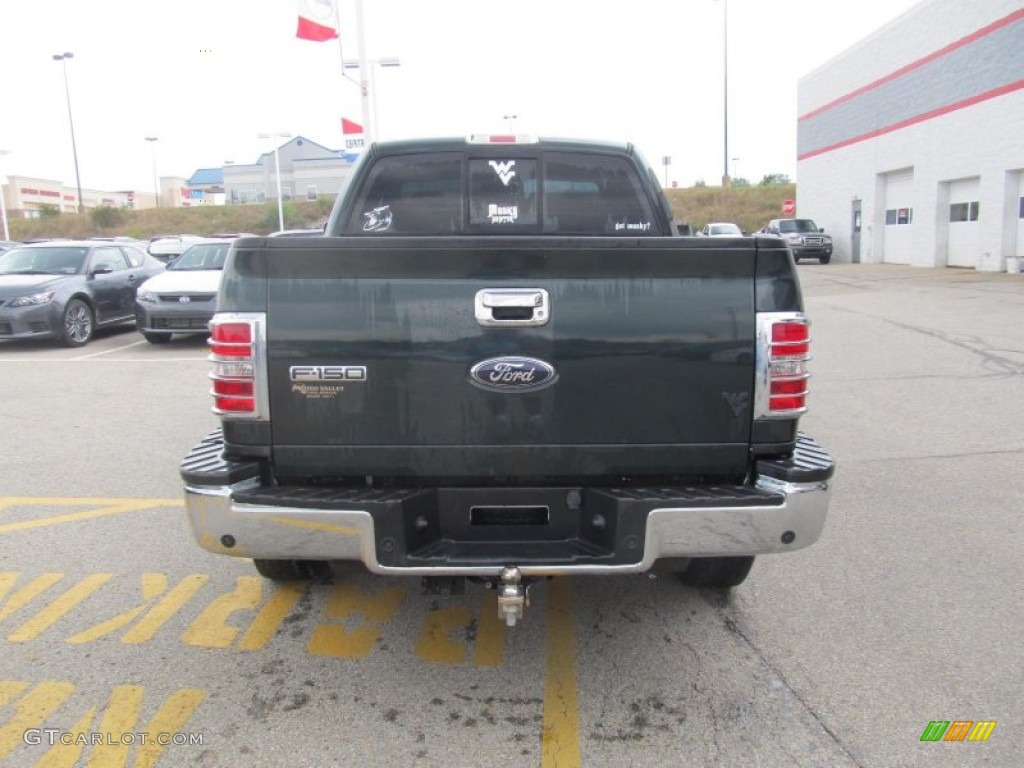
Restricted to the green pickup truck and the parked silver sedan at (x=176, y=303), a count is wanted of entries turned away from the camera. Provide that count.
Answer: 1

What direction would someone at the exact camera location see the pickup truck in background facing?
facing the viewer and to the right of the viewer

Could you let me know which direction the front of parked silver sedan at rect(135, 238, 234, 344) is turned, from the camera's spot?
facing the viewer and to the left of the viewer

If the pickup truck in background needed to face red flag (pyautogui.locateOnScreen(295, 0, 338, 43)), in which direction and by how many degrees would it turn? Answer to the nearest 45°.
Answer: approximately 90° to its right

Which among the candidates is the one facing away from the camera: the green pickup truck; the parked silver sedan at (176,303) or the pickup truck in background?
the green pickup truck

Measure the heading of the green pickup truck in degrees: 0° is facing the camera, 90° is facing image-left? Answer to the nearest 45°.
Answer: approximately 180°

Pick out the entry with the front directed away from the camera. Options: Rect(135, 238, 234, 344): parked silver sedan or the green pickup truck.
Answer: the green pickup truck

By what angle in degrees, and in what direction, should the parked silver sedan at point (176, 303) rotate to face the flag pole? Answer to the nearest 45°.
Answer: approximately 180°

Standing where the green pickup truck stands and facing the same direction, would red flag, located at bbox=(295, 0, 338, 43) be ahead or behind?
ahead

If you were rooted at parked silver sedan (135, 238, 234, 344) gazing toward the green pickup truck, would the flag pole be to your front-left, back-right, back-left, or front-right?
back-left

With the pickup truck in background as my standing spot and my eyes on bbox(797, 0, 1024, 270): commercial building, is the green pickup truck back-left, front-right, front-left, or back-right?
front-right

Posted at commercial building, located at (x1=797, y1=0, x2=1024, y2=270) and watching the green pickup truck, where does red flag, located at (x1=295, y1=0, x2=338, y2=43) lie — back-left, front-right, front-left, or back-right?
front-right

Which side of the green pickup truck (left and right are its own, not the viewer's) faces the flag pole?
front

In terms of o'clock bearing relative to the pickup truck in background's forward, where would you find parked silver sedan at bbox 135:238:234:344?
The parked silver sedan is roughly at 2 o'clock from the pickup truck in background.
